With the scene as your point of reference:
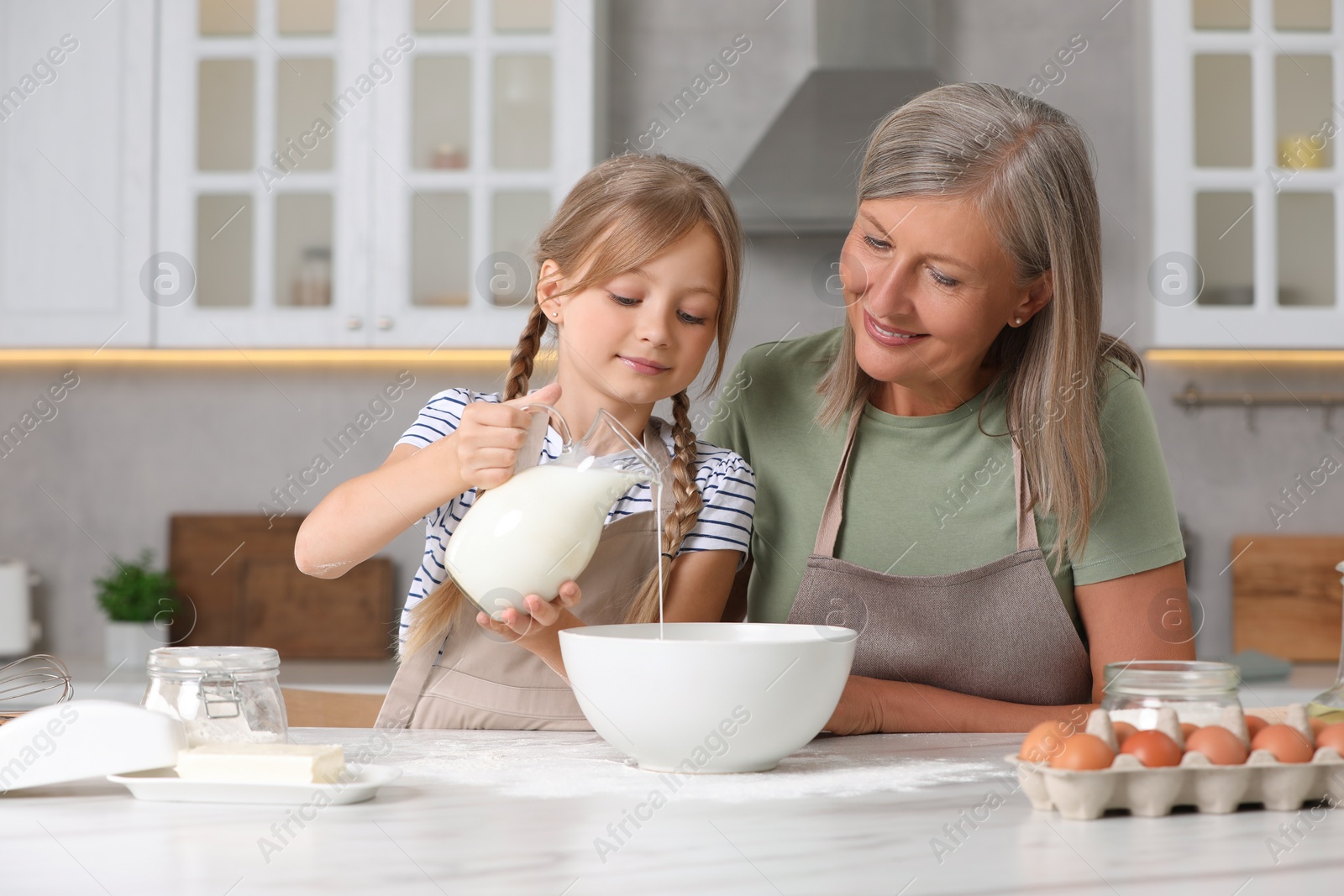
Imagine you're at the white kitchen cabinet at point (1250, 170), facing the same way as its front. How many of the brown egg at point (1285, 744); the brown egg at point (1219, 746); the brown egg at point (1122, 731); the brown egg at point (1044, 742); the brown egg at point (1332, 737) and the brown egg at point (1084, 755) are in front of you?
6

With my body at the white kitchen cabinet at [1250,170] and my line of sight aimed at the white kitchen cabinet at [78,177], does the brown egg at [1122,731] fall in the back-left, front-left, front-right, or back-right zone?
front-left

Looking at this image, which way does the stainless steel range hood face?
toward the camera

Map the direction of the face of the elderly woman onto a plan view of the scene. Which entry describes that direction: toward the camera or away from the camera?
toward the camera

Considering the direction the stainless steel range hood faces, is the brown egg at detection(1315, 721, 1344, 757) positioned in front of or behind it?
in front

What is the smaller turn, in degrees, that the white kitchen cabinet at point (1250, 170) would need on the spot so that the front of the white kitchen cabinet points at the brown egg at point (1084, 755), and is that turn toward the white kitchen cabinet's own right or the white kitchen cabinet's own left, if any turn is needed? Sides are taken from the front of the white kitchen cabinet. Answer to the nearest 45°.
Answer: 0° — it already faces it

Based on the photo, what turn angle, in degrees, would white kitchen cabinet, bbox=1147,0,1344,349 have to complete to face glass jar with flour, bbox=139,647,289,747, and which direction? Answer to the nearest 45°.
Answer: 0° — it already faces it

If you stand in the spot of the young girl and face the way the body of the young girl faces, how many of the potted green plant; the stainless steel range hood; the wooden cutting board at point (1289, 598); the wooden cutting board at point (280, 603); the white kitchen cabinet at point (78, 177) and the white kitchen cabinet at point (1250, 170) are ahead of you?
0

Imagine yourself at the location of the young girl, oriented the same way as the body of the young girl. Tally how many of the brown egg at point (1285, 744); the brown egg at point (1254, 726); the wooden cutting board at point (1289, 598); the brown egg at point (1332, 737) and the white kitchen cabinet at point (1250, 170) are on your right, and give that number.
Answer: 0

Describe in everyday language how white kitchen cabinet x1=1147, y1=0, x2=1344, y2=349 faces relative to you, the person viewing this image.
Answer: facing the viewer

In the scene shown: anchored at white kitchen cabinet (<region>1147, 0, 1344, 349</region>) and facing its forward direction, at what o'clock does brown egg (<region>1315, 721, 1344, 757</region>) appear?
The brown egg is roughly at 12 o'clock from the white kitchen cabinet.

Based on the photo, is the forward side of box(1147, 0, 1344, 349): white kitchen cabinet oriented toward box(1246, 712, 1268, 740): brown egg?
yes

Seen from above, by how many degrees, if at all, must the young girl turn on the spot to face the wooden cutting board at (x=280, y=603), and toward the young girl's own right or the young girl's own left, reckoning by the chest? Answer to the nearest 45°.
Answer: approximately 180°

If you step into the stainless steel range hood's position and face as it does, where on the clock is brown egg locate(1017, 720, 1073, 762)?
The brown egg is roughly at 12 o'clock from the stainless steel range hood.

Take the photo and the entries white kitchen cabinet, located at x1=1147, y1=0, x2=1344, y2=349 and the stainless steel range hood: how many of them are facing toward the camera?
2

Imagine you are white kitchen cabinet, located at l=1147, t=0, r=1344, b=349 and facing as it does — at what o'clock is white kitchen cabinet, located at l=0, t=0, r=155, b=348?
white kitchen cabinet, located at l=0, t=0, r=155, b=348 is roughly at 2 o'clock from white kitchen cabinet, located at l=1147, t=0, r=1344, b=349.

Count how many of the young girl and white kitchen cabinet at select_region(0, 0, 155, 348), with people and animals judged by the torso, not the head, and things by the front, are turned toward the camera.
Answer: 2

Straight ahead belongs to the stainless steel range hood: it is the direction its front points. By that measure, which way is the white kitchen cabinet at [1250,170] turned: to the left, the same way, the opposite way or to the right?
the same way

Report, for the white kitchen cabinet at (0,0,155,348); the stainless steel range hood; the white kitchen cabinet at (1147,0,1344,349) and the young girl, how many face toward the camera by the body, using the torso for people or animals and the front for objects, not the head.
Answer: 4

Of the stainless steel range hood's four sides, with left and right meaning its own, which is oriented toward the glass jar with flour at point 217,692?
front
